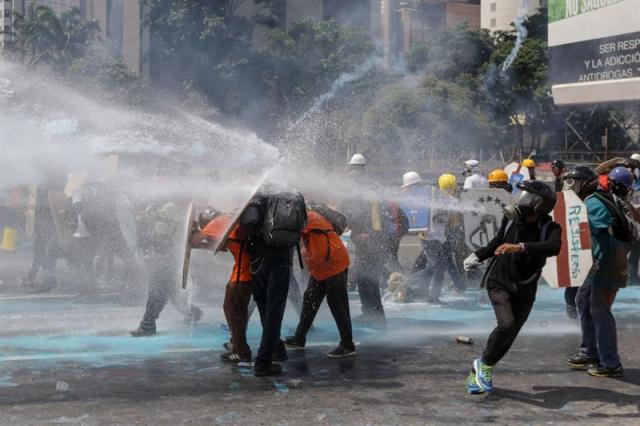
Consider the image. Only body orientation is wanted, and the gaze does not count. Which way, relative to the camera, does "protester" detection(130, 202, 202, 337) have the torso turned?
to the viewer's left

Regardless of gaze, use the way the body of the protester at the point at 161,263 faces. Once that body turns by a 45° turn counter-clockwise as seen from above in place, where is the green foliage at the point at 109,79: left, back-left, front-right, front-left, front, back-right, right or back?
back-right

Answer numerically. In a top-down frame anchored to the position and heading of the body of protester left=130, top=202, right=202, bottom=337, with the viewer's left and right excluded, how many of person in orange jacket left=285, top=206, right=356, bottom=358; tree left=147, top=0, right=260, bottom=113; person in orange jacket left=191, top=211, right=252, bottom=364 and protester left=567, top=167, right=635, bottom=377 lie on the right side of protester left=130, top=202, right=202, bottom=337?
1

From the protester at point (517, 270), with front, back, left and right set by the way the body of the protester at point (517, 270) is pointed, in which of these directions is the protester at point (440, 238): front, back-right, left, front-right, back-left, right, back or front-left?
back-right

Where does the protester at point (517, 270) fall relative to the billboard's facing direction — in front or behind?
in front

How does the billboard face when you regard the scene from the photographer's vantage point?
facing the viewer and to the left of the viewer

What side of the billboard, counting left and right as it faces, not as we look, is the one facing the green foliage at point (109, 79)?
right

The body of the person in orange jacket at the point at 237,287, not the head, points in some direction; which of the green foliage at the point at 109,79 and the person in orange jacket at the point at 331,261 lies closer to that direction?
the green foliage

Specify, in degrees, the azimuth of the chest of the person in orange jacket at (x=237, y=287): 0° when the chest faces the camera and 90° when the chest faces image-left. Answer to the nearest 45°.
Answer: approximately 90°

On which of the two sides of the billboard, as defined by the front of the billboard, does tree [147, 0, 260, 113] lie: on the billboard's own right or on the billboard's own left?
on the billboard's own right

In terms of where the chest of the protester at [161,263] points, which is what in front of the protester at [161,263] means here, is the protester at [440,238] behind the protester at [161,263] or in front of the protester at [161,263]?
behind

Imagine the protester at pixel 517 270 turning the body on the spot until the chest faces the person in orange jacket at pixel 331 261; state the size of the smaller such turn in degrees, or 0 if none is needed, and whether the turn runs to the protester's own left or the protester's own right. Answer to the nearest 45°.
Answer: approximately 90° to the protester's own right
